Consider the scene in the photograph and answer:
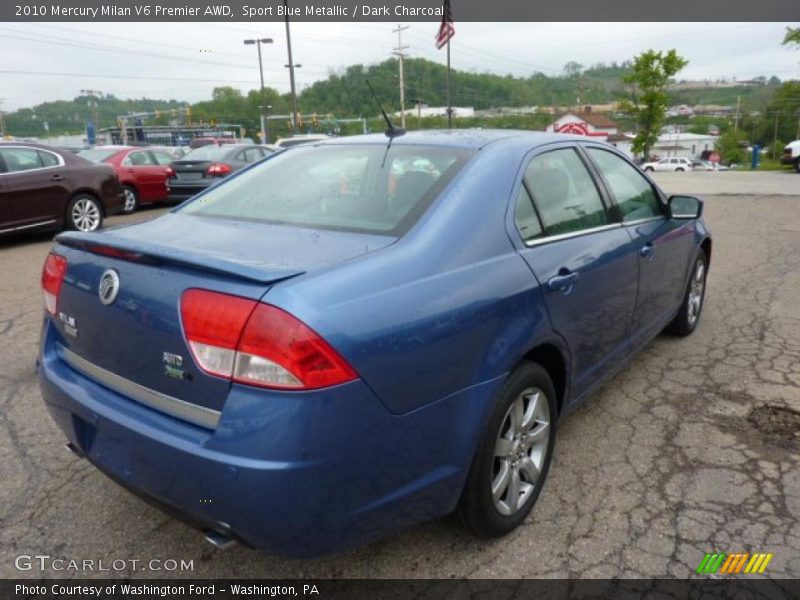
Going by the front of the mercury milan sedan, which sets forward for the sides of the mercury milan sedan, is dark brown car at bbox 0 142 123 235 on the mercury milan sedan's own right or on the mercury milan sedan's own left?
on the mercury milan sedan's own left

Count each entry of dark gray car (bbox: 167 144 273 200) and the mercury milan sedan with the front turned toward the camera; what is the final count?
0

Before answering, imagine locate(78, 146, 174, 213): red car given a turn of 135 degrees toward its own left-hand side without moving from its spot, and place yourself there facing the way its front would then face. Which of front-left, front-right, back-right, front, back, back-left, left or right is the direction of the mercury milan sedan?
left

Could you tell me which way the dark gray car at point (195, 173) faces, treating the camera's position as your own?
facing away from the viewer and to the right of the viewer

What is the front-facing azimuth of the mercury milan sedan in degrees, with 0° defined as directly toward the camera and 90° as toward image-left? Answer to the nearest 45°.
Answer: approximately 225°

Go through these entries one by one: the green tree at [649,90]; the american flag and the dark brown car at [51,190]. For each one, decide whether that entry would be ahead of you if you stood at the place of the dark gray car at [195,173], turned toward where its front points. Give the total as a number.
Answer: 2

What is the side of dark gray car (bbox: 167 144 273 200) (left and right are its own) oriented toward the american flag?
front

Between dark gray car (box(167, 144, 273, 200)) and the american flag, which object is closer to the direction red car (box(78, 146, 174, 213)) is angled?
the american flag
